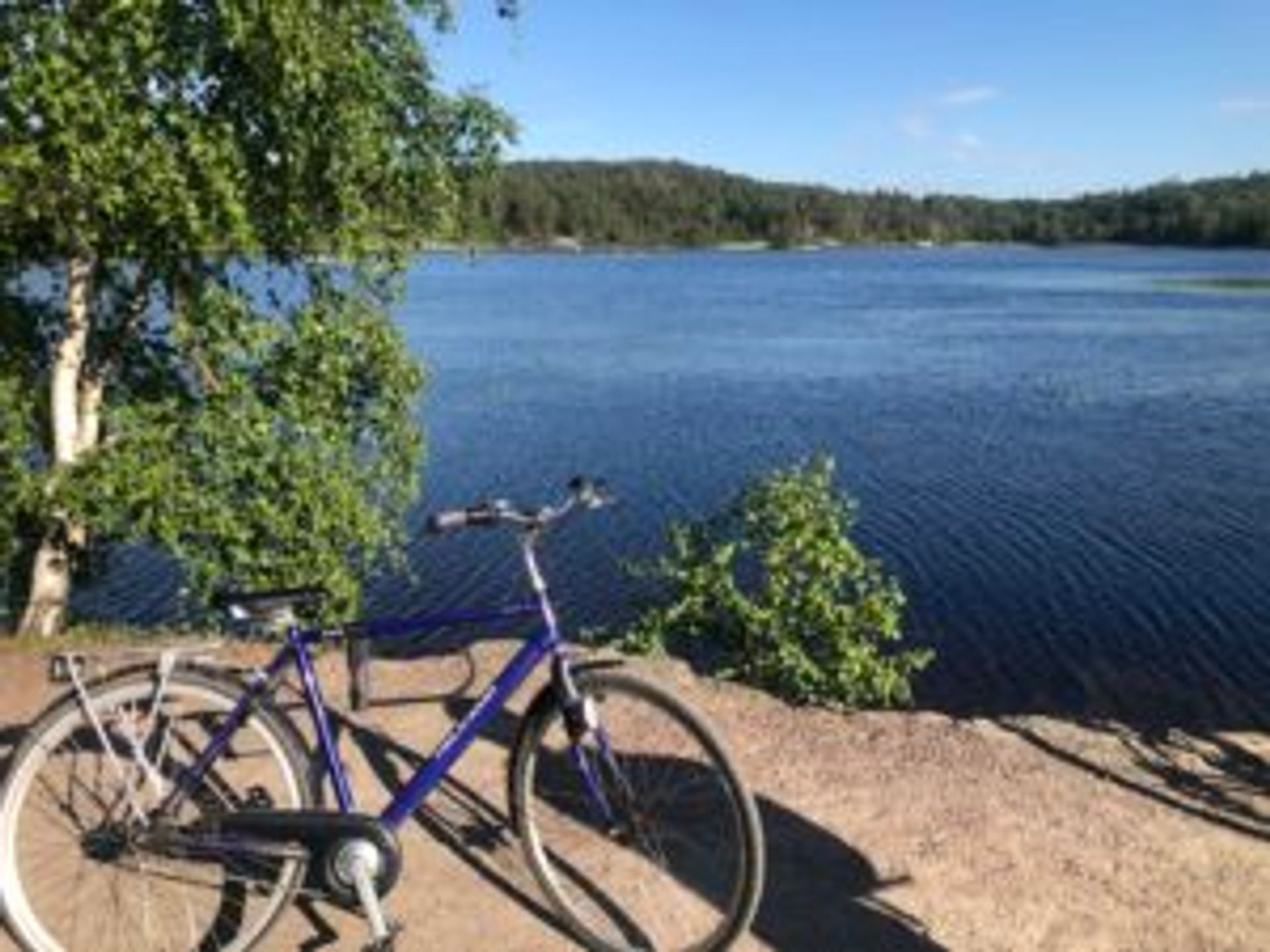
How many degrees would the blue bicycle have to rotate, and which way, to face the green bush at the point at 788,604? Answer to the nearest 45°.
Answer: approximately 45° to its left

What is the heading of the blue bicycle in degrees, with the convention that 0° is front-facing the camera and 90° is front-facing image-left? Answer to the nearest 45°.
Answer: approximately 270°

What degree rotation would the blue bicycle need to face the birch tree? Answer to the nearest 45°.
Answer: approximately 90° to its left

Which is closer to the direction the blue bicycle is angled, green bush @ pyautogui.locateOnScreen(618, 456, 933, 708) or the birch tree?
the green bush
